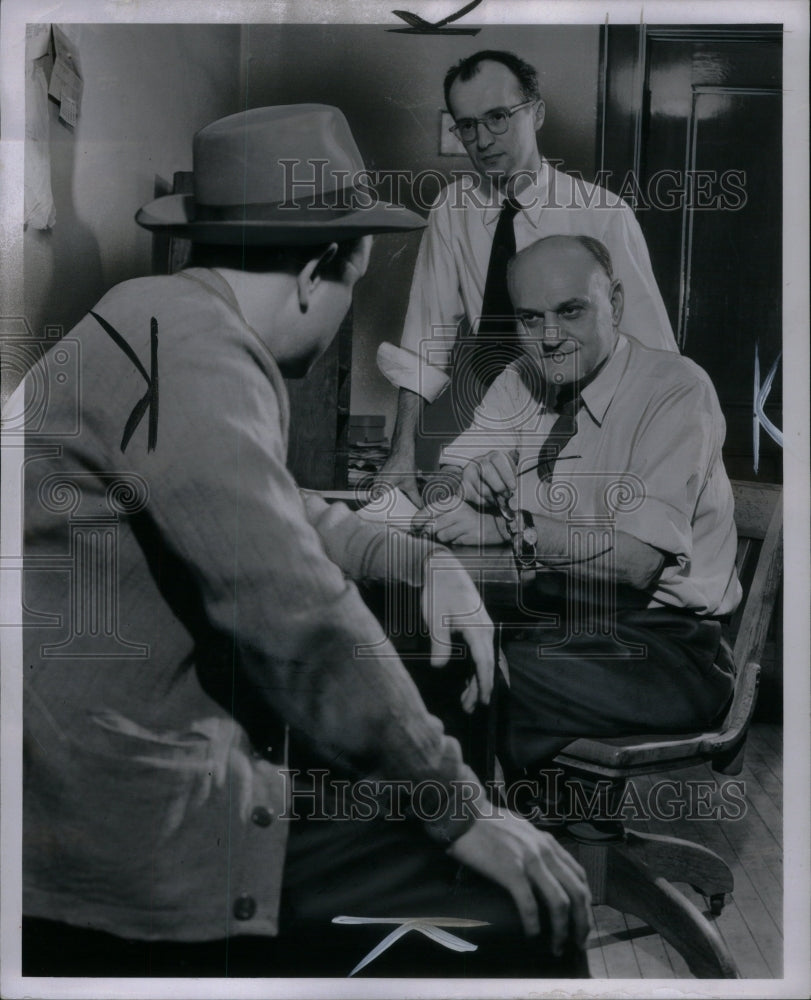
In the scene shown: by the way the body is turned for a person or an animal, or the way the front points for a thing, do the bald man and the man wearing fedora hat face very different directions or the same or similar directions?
very different directions

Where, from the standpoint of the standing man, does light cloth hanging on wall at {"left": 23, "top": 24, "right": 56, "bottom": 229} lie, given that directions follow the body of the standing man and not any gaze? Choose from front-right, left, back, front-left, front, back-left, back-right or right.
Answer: front-right

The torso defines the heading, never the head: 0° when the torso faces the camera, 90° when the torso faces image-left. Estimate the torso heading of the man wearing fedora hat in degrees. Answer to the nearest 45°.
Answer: approximately 225°

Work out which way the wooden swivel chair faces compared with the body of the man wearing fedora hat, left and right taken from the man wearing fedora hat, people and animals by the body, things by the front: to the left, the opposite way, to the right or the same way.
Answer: the opposite way

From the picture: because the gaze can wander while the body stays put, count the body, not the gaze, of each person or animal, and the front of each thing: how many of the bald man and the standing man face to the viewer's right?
0

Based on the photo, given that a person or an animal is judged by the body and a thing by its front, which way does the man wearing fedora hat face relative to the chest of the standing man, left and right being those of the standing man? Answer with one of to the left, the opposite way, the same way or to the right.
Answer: the opposite way

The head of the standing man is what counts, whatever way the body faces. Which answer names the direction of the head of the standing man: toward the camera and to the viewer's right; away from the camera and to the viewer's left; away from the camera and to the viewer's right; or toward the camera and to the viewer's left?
toward the camera and to the viewer's left

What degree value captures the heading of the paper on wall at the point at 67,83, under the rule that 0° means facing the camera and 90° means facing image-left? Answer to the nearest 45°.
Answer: approximately 315°

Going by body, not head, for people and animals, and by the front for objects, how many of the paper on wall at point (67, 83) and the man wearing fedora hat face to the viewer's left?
0

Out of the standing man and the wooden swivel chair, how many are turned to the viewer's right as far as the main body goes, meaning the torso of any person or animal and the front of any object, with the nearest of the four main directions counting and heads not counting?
0

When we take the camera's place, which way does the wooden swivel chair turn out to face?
facing the viewer and to the left of the viewer

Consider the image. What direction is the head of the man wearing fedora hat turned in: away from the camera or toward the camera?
away from the camera
